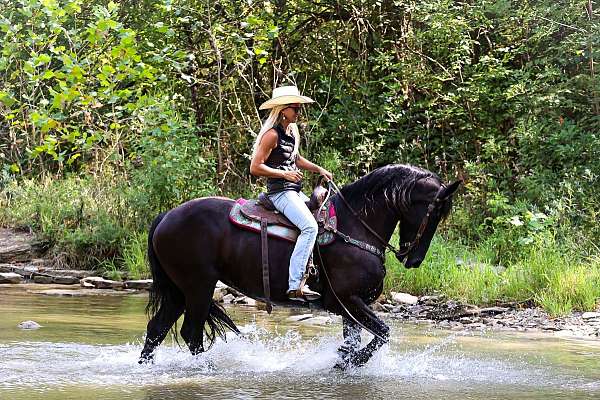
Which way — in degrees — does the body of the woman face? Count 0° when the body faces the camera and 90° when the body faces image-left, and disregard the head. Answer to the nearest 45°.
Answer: approximately 270°

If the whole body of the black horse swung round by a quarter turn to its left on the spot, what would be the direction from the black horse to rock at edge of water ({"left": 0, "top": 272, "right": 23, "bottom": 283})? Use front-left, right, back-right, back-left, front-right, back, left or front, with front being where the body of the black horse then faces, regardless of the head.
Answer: front-left

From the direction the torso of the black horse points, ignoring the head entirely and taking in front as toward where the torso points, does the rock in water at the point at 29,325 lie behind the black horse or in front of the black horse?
behind

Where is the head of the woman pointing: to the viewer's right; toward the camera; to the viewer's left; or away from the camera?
to the viewer's right

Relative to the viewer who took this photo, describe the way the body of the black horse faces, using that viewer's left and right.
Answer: facing to the right of the viewer

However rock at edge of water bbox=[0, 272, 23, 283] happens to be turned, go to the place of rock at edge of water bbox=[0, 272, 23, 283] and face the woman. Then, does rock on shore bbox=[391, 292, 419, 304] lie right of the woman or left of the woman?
left

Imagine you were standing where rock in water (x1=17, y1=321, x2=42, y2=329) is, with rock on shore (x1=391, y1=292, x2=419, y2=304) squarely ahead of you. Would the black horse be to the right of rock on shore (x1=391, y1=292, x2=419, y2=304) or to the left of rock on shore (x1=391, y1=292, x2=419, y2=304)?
right

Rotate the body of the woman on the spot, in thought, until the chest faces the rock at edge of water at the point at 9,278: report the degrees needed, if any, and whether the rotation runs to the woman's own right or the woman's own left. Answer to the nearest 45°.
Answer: approximately 135° to the woman's own left

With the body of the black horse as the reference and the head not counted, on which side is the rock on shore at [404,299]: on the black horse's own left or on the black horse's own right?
on the black horse's own left

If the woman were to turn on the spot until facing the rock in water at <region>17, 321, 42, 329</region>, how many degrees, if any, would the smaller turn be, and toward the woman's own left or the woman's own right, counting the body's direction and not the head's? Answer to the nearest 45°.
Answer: approximately 135° to the woman's own left

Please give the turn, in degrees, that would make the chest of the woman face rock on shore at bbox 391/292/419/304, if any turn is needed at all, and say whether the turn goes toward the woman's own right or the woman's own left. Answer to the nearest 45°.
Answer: approximately 90° to the woman's own left
